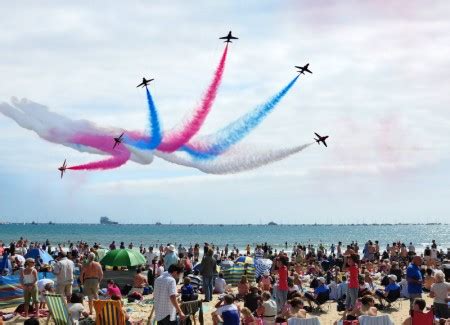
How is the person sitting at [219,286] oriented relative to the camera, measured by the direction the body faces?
away from the camera

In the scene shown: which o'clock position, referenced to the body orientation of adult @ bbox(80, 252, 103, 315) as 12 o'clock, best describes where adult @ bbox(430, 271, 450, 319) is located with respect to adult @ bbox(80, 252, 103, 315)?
adult @ bbox(430, 271, 450, 319) is roughly at 4 o'clock from adult @ bbox(80, 252, 103, 315).

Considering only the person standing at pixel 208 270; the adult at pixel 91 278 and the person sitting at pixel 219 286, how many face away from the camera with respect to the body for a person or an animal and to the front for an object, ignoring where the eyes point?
3

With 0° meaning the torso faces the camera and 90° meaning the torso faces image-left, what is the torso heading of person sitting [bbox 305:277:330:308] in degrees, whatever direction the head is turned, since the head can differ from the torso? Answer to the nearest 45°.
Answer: approximately 135°

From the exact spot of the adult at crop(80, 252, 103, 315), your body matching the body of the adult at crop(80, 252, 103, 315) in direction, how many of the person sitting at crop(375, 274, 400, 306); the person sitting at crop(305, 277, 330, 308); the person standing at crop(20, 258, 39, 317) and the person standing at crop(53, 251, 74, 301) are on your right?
2

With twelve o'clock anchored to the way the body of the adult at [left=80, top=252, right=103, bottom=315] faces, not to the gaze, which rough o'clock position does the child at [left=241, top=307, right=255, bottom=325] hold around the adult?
The child is roughly at 5 o'clock from the adult.

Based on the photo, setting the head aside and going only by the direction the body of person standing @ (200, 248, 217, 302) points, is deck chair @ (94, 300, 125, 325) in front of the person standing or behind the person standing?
behind

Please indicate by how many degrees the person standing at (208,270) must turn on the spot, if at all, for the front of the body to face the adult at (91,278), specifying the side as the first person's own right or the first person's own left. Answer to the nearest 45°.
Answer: approximately 135° to the first person's own left

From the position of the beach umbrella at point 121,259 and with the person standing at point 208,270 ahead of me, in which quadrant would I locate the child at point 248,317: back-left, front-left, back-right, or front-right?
front-right

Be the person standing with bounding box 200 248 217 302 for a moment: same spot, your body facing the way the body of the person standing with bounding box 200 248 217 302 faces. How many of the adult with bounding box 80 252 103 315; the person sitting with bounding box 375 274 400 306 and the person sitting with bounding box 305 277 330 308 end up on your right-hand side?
2

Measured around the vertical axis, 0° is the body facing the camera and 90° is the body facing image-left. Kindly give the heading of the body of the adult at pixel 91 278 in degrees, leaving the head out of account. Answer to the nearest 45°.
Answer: approximately 180°

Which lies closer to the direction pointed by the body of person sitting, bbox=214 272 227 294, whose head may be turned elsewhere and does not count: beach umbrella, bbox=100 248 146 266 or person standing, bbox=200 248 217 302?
the beach umbrella

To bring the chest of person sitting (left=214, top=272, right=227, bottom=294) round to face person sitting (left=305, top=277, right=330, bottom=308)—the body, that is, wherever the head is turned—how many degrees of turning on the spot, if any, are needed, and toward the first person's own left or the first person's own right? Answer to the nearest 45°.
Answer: approximately 135° to the first person's own right

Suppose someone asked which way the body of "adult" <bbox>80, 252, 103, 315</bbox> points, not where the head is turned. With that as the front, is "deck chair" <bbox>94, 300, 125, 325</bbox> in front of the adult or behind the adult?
behind

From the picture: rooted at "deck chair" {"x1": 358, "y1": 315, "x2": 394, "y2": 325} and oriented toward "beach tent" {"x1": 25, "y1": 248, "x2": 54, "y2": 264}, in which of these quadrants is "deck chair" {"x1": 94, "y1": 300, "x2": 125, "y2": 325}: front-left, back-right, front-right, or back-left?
front-left

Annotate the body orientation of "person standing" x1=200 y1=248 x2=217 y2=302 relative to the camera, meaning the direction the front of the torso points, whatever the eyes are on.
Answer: away from the camera
